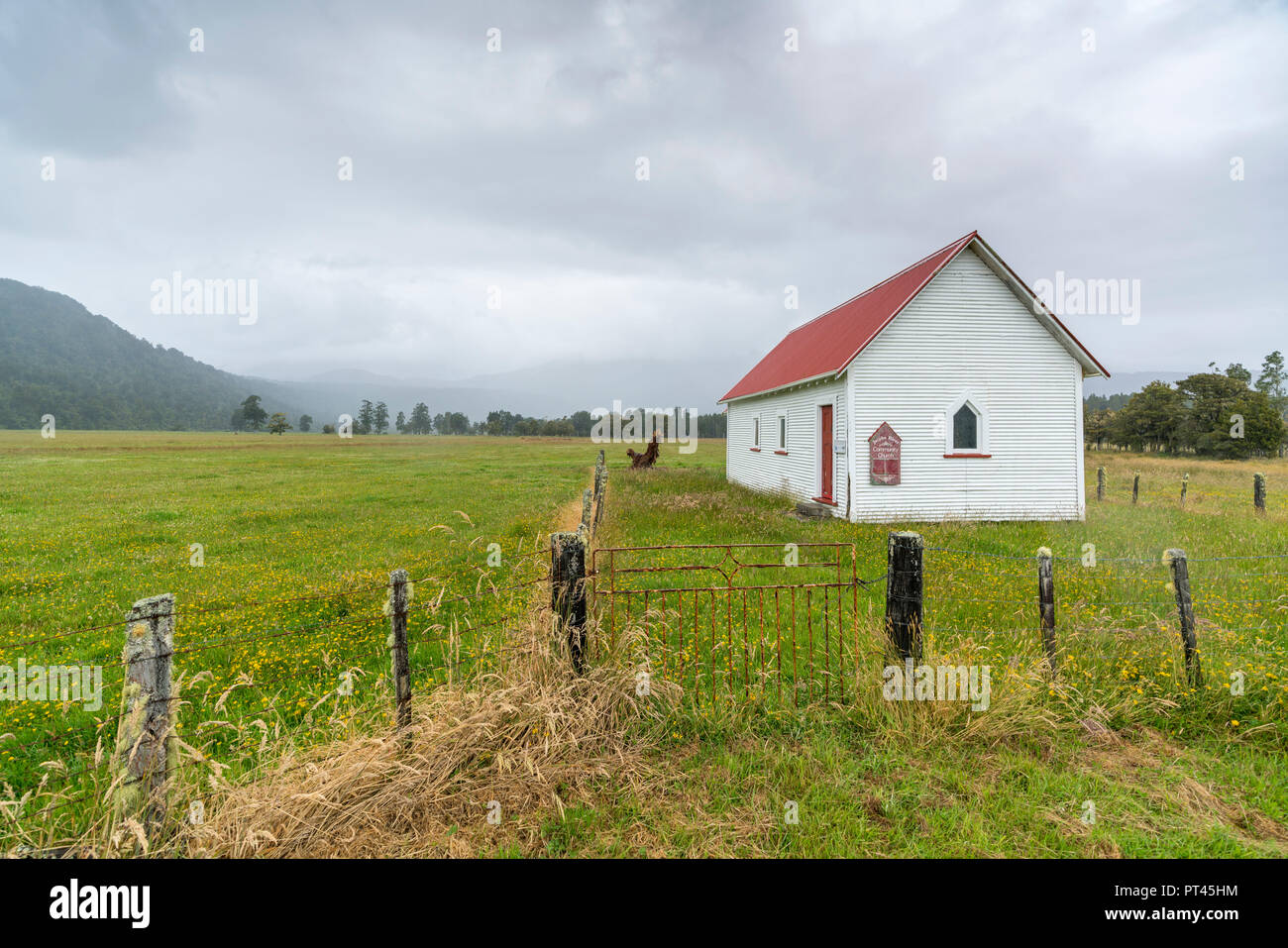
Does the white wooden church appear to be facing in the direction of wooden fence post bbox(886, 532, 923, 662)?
yes

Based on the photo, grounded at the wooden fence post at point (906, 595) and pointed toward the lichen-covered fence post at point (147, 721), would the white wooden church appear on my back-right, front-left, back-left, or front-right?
back-right

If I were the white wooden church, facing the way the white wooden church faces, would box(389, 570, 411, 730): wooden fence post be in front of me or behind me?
in front

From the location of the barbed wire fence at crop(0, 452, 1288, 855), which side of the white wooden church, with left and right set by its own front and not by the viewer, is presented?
front

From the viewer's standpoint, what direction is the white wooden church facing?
toward the camera
